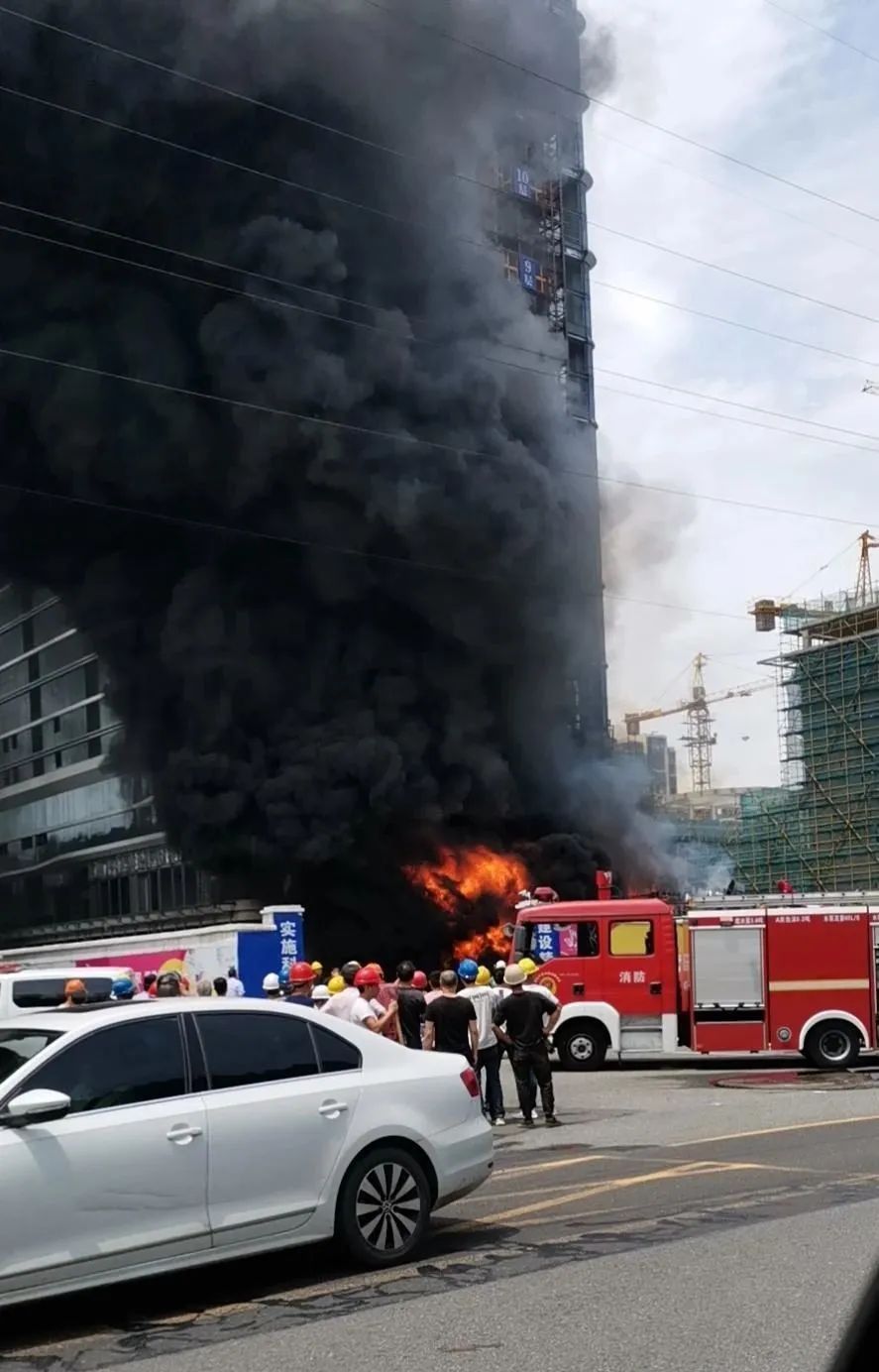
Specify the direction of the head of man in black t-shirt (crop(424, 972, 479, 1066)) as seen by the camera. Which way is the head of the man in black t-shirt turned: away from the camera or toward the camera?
away from the camera

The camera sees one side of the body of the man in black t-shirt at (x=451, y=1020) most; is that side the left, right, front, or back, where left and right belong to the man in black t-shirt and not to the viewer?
back

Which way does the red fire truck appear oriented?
to the viewer's left

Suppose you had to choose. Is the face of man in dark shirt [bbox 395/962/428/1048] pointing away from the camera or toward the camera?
away from the camera

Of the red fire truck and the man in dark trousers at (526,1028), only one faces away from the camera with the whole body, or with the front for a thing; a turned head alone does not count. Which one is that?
the man in dark trousers

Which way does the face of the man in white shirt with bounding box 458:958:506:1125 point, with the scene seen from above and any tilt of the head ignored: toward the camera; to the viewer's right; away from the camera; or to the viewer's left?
away from the camera

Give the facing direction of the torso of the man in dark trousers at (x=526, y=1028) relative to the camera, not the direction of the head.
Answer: away from the camera

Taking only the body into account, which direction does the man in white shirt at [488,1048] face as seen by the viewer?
away from the camera

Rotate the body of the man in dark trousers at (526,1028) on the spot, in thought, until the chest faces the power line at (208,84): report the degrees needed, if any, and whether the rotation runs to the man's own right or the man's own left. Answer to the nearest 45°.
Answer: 0° — they already face it
